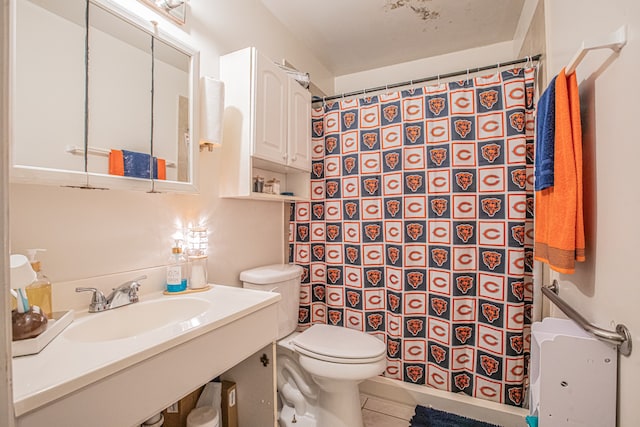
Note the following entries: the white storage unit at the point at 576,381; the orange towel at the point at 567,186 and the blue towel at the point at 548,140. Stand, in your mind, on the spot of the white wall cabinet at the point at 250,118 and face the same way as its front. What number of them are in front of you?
3

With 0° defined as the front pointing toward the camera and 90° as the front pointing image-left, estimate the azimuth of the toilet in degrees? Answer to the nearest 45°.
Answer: approximately 315°

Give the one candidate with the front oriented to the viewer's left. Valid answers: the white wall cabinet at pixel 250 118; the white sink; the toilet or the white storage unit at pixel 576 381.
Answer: the white storage unit

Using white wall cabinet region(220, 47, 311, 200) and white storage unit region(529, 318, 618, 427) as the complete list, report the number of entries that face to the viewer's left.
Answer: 1

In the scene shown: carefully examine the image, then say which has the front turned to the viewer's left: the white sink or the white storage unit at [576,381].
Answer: the white storage unit

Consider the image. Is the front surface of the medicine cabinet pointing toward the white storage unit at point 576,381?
yes

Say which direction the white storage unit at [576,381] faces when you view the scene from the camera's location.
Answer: facing to the left of the viewer

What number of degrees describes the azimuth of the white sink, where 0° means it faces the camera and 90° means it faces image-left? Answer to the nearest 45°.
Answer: approximately 315°
